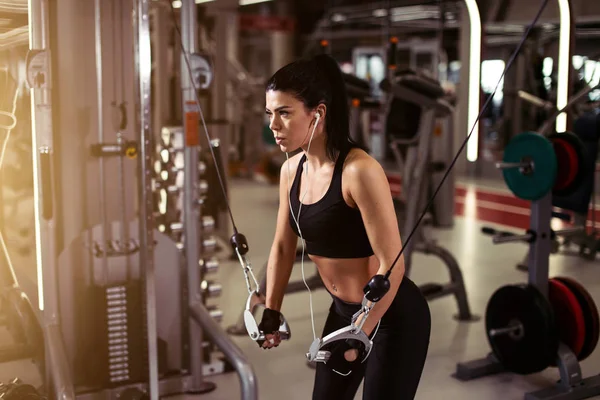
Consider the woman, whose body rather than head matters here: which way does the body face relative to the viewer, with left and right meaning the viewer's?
facing the viewer and to the left of the viewer

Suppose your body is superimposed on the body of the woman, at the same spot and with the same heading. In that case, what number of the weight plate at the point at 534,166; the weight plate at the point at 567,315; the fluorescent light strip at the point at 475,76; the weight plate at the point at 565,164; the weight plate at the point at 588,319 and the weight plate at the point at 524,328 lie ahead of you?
0

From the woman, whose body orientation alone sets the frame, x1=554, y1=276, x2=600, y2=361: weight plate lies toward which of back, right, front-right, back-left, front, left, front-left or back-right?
back

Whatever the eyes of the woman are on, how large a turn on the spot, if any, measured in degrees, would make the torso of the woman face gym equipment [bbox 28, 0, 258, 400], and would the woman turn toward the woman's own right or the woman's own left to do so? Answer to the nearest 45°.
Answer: approximately 90° to the woman's own right

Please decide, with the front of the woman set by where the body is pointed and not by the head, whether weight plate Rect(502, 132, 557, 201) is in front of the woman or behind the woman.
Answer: behind

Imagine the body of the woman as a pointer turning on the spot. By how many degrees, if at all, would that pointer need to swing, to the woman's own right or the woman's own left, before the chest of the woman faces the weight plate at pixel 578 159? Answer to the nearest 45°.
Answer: approximately 180°

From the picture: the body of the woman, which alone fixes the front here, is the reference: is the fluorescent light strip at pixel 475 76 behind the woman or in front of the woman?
behind

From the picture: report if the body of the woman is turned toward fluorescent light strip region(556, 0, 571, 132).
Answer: no

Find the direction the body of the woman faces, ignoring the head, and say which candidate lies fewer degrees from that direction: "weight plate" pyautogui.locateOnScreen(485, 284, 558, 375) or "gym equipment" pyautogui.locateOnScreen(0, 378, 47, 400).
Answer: the gym equipment

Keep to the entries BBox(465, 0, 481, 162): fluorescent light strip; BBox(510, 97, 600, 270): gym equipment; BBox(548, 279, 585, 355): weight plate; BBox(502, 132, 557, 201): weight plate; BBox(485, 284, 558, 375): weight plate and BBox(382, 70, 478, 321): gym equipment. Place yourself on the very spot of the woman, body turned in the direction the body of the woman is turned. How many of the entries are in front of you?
0

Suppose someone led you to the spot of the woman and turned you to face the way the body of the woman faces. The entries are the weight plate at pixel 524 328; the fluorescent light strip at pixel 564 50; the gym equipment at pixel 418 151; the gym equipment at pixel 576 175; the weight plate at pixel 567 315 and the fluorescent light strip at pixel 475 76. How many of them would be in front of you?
0

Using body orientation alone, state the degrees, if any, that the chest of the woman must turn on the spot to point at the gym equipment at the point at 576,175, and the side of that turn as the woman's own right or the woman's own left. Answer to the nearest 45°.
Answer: approximately 180°

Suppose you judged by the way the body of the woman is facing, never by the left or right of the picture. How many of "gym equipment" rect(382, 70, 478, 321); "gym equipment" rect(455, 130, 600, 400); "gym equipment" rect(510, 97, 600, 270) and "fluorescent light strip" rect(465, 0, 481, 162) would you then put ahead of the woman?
0

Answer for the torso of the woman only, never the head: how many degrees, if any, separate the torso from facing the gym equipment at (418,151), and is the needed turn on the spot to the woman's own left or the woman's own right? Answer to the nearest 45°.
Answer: approximately 135° to the woman's own right

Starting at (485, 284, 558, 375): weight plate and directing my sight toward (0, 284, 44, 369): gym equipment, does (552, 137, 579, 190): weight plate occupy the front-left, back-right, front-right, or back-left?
back-right
